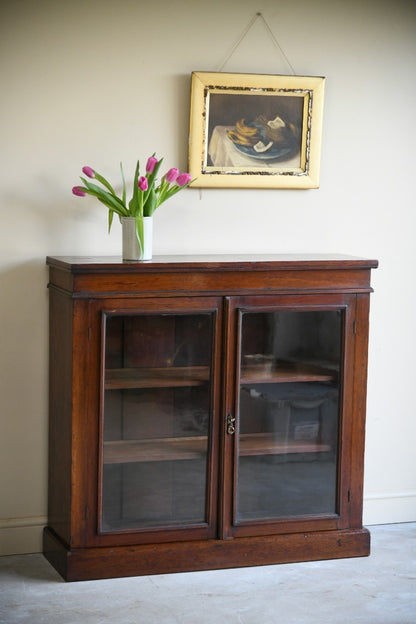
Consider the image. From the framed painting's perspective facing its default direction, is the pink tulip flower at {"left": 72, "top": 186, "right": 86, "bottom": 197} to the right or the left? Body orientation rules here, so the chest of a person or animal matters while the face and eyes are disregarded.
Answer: on its right

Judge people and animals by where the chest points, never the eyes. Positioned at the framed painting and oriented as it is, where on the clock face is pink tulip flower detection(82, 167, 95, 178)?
The pink tulip flower is roughly at 2 o'clock from the framed painting.

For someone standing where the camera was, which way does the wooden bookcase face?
facing the viewer

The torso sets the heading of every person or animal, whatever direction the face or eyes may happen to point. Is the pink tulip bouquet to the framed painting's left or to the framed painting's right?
on its right

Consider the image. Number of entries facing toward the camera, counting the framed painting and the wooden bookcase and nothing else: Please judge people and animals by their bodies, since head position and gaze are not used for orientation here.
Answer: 2

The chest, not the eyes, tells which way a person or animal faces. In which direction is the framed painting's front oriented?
toward the camera

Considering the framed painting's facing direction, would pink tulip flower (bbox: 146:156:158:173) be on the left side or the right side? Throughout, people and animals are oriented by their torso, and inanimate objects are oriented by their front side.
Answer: on its right

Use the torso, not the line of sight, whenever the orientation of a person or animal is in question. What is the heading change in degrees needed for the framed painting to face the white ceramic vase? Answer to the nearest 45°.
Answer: approximately 45° to its right
